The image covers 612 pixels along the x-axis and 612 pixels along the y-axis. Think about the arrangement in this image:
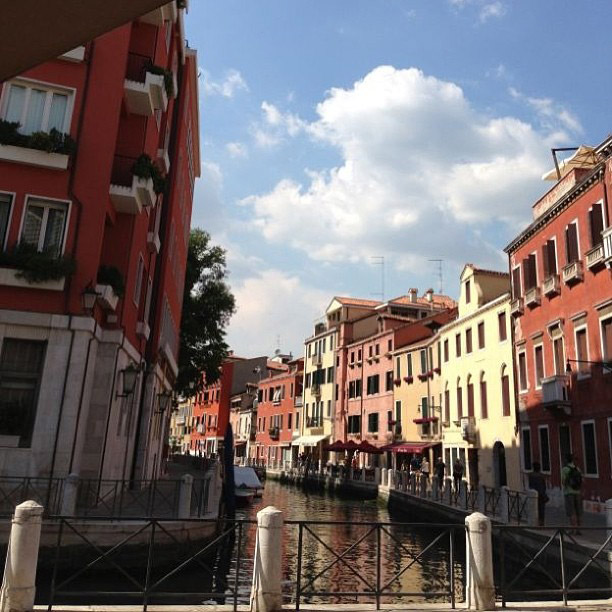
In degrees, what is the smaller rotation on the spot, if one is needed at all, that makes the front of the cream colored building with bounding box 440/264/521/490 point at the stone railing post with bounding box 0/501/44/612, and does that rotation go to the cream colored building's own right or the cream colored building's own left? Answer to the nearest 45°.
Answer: approximately 45° to the cream colored building's own left

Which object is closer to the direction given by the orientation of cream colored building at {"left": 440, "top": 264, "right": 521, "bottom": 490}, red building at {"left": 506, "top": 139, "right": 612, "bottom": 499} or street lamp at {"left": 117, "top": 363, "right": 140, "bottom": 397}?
the street lamp

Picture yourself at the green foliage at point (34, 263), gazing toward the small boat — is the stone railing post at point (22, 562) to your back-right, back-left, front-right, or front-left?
back-right

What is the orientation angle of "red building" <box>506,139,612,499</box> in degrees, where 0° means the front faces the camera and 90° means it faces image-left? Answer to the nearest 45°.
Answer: approximately 45°

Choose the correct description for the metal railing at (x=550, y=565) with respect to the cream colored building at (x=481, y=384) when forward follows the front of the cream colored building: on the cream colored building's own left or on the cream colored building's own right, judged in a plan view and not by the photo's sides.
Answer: on the cream colored building's own left

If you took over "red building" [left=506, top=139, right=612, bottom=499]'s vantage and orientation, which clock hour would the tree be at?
The tree is roughly at 2 o'clock from the red building.

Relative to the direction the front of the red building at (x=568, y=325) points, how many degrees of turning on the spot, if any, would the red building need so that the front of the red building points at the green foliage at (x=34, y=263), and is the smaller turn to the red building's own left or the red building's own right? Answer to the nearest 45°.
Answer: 0° — it already faces it

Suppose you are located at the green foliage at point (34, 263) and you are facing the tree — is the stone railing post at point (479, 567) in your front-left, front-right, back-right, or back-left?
back-right

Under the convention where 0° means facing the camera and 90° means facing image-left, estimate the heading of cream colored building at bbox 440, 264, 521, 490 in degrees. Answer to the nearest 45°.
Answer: approximately 45°
